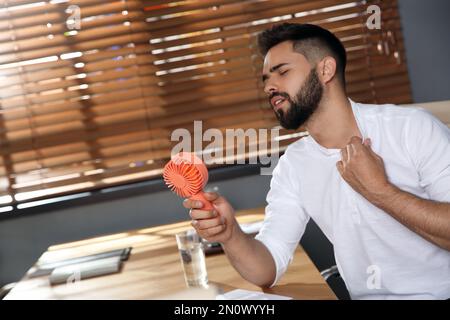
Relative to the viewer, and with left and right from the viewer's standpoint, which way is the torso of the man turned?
facing the viewer and to the left of the viewer

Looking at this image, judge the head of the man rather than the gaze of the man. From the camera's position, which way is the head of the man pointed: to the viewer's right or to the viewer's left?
to the viewer's left

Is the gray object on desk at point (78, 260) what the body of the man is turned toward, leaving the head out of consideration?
no
